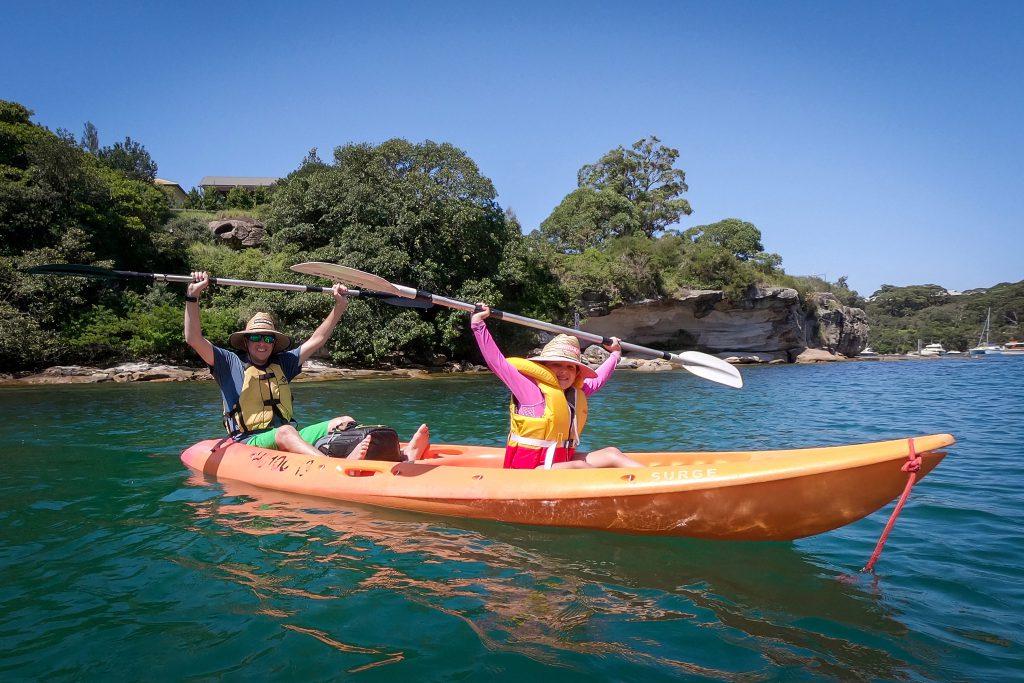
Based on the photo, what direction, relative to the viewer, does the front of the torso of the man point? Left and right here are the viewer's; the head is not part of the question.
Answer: facing the viewer and to the right of the viewer

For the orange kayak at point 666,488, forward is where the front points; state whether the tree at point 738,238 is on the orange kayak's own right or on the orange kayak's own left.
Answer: on the orange kayak's own left

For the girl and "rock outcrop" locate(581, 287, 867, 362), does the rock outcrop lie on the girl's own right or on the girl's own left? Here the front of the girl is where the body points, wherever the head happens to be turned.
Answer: on the girl's own left

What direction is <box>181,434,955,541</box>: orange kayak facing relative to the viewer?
to the viewer's right

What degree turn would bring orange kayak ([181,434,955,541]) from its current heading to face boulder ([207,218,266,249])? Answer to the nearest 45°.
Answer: approximately 135° to its left

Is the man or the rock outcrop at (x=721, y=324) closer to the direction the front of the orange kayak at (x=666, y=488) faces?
the rock outcrop

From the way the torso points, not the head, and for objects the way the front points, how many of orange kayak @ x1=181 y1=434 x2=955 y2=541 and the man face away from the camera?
0

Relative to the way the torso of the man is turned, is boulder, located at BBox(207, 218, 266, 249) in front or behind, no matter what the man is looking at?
behind

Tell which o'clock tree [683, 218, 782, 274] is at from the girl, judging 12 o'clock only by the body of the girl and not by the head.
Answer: The tree is roughly at 8 o'clock from the girl.
